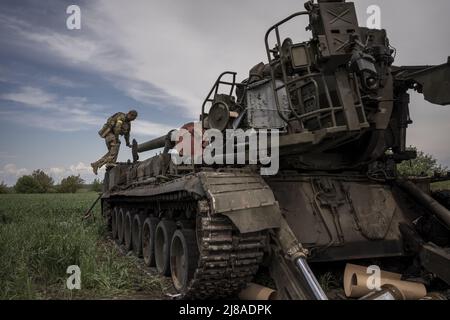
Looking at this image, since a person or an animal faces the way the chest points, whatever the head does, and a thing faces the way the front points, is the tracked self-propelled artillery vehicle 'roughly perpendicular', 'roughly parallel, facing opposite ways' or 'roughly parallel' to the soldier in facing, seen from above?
roughly perpendicular

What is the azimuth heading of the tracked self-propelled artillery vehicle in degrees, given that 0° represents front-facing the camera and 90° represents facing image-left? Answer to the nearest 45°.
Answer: approximately 135°
